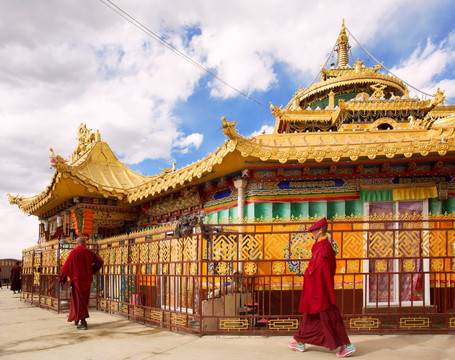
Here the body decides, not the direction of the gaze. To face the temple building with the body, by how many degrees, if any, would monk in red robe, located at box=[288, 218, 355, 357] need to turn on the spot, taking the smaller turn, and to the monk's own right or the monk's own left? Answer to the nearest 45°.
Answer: approximately 90° to the monk's own right

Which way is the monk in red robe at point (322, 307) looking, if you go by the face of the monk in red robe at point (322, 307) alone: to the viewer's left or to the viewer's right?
to the viewer's left

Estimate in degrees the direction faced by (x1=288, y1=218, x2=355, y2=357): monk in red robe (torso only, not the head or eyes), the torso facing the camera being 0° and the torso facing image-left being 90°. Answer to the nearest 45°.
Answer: approximately 90°
